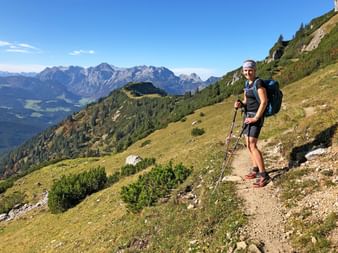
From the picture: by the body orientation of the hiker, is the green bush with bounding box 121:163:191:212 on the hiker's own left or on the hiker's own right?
on the hiker's own right

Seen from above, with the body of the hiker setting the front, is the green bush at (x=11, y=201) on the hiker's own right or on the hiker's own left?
on the hiker's own right

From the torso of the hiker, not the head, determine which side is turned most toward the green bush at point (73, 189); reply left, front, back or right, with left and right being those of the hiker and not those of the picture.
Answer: right

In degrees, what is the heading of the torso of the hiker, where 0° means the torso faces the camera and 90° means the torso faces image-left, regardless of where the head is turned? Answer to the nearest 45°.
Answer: approximately 45°

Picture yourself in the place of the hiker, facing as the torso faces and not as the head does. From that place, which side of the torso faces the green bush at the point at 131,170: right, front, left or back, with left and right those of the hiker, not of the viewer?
right
